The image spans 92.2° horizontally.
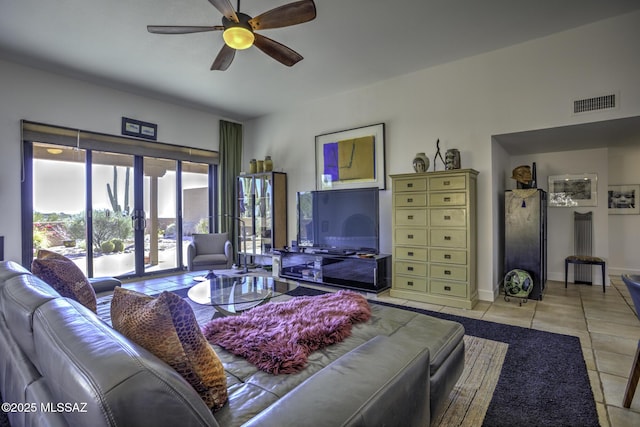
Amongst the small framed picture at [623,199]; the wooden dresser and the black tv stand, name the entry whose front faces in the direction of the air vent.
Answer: the small framed picture

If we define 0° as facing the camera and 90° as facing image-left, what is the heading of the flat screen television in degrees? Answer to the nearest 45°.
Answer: approximately 45°

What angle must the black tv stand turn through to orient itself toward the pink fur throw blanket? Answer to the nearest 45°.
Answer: approximately 45° to its left

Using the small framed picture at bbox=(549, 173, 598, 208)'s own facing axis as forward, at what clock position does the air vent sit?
The air vent is roughly at 12 o'clock from the small framed picture.

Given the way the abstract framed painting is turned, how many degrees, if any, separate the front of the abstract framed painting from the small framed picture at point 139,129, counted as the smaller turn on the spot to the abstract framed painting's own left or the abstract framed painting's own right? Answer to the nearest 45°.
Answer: approximately 45° to the abstract framed painting's own right

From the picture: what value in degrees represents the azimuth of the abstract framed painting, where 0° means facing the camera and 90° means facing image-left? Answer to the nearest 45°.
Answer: approximately 45°

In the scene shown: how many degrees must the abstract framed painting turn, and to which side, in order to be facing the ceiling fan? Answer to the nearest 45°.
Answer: approximately 45° to its left

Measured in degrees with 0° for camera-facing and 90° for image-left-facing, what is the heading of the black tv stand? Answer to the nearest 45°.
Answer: approximately 45°
